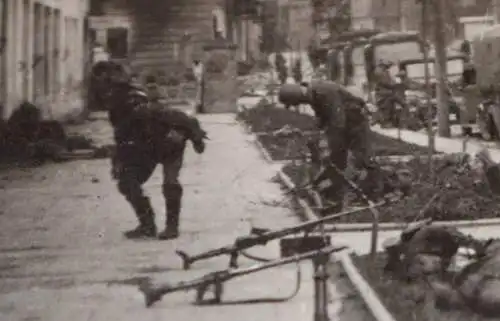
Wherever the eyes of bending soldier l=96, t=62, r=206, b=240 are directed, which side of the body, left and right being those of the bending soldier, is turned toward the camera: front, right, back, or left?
left
